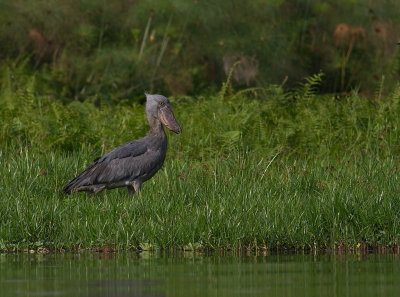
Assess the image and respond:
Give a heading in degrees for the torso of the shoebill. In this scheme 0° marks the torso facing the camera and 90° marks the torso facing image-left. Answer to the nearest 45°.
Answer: approximately 270°
